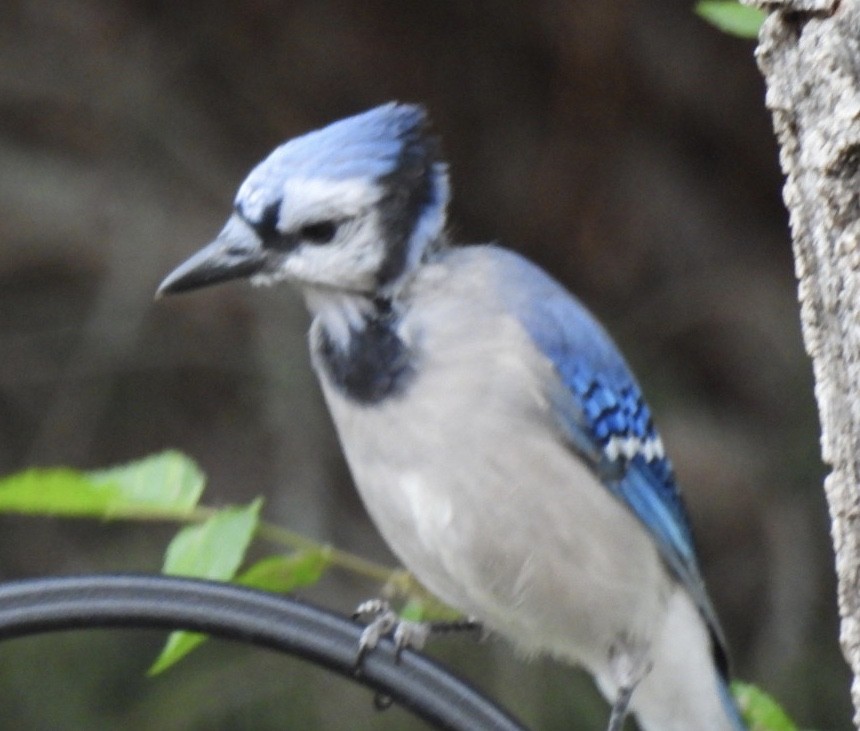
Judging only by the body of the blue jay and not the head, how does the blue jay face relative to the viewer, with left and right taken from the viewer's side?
facing the viewer and to the left of the viewer
